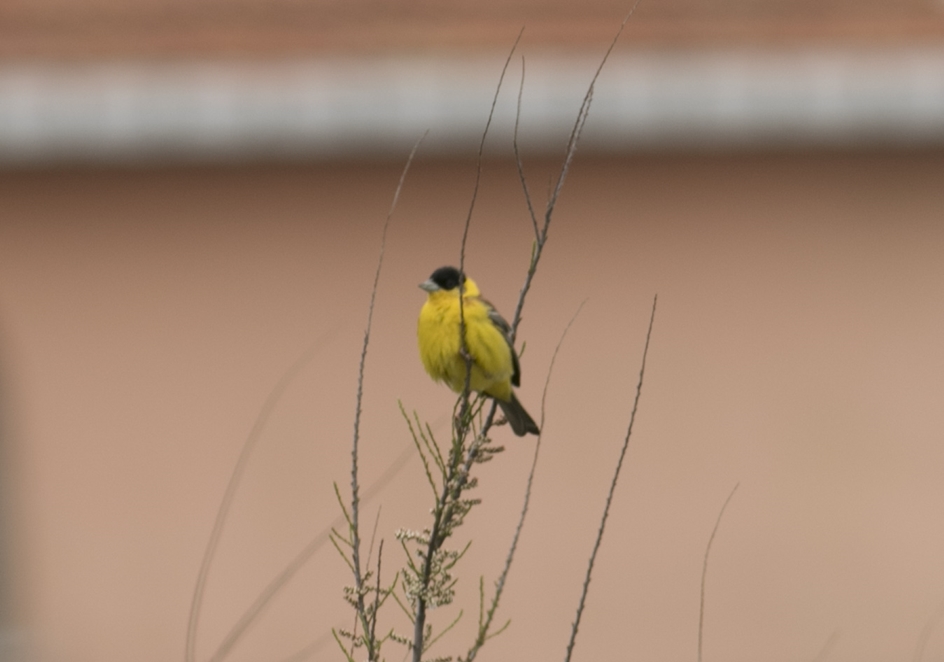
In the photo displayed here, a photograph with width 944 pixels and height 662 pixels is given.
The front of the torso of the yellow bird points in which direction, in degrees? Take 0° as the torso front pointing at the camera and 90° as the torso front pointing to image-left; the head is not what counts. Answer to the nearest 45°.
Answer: approximately 45°
